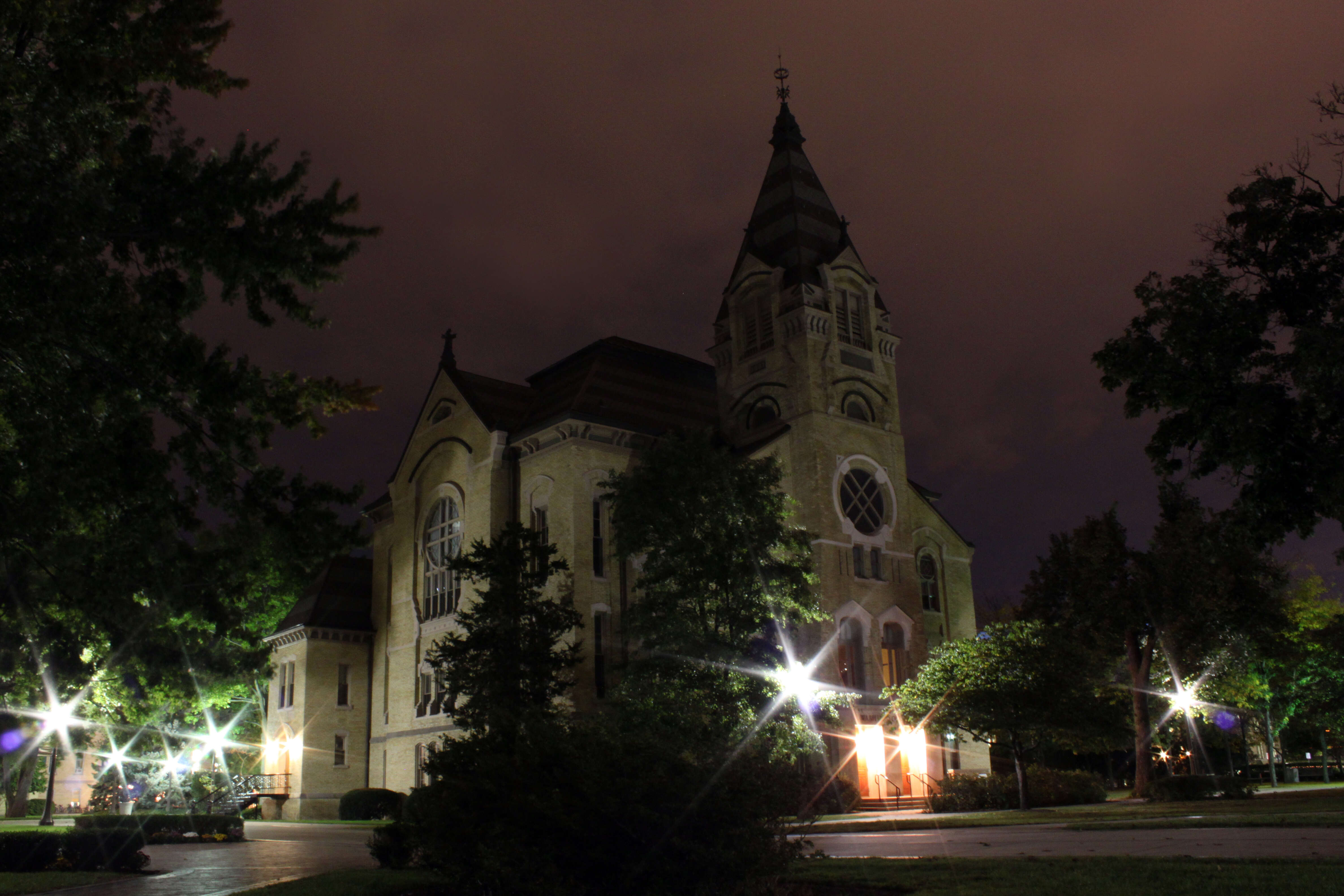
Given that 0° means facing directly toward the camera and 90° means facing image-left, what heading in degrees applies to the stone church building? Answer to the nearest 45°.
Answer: approximately 315°

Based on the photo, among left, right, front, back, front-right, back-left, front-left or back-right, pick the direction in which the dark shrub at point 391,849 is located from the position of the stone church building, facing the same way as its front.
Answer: front-right

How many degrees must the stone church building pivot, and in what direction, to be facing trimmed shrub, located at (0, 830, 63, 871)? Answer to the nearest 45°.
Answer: approximately 45° to its right

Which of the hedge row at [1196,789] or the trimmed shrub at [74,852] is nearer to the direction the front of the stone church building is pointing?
the hedge row

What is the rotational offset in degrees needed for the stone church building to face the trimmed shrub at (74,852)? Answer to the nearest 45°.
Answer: approximately 45° to its right

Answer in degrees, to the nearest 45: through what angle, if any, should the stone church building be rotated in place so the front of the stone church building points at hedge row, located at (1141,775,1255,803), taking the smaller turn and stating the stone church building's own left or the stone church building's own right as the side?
0° — it already faces it

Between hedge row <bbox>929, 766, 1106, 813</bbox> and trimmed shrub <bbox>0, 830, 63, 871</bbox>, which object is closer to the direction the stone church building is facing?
the hedge row

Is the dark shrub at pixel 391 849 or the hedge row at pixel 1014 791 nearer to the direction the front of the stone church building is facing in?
the hedge row
